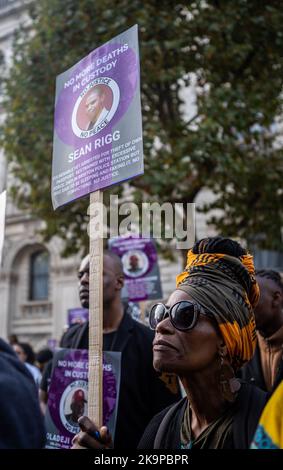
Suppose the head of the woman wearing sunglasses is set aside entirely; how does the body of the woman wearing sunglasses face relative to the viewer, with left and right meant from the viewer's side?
facing the viewer and to the left of the viewer

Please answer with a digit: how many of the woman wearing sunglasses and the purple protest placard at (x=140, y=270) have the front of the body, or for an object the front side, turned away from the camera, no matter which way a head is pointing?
0

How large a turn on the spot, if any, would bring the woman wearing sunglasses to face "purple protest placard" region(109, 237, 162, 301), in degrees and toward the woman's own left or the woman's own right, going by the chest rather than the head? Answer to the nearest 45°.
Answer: approximately 135° to the woman's own right

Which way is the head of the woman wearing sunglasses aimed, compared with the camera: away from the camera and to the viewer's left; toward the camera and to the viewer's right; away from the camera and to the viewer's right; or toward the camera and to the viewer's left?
toward the camera and to the viewer's left

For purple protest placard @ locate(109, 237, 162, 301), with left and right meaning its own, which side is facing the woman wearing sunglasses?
front

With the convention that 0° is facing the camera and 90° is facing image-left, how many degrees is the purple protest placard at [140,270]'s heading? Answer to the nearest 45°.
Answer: approximately 0°
